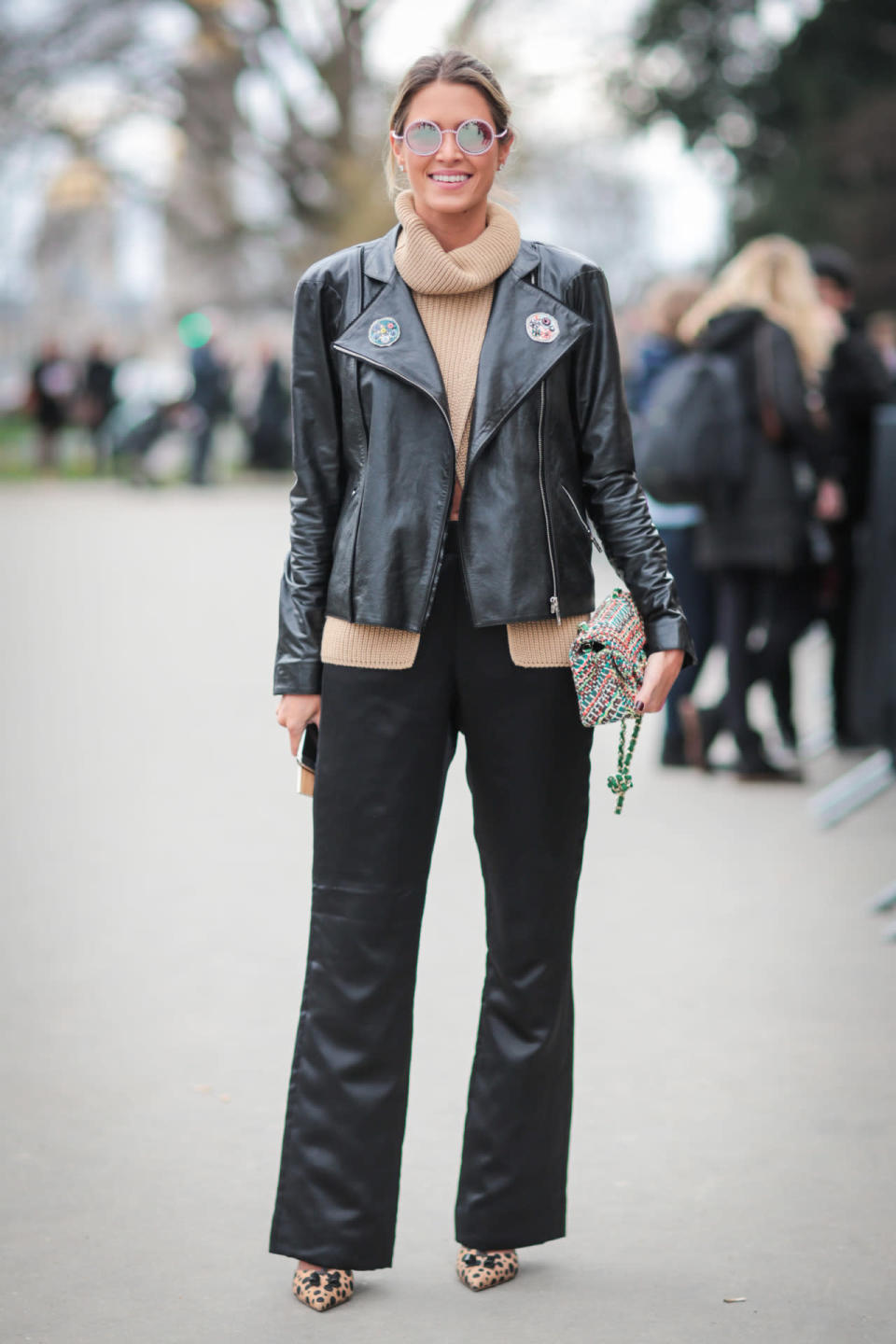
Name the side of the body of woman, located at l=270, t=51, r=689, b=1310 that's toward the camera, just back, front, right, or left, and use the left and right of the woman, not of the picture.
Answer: front

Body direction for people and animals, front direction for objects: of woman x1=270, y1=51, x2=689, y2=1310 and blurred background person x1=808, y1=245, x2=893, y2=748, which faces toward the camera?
the woman

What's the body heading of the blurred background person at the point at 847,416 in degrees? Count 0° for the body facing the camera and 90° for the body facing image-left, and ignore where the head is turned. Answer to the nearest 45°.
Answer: approximately 90°

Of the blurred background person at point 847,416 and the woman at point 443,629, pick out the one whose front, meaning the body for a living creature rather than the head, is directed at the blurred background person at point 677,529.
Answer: the blurred background person at point 847,416

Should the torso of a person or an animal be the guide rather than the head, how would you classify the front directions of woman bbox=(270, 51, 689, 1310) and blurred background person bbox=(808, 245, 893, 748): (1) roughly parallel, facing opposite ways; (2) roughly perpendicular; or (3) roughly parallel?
roughly perpendicular

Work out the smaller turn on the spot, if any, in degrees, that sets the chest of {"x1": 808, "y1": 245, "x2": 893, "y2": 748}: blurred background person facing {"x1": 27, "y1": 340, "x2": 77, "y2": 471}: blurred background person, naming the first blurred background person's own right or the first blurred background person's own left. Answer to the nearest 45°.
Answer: approximately 45° to the first blurred background person's own right

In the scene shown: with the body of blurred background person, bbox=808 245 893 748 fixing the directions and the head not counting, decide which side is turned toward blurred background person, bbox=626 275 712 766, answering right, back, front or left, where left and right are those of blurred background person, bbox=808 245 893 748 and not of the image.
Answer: front

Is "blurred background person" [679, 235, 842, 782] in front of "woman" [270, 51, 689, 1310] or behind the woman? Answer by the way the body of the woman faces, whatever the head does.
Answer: behind

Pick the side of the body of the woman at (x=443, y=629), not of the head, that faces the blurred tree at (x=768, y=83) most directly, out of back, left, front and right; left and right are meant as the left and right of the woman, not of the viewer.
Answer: back

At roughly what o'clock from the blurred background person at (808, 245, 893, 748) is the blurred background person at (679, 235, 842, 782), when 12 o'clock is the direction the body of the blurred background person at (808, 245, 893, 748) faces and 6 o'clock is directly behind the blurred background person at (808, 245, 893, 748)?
the blurred background person at (679, 235, 842, 782) is roughly at 10 o'clock from the blurred background person at (808, 245, 893, 748).

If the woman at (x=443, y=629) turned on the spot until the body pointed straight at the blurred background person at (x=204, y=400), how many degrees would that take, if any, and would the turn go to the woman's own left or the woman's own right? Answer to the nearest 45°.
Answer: approximately 180°

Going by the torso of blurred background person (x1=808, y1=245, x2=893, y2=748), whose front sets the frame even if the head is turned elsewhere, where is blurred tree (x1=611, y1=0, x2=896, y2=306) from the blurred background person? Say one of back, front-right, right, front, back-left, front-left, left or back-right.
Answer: right

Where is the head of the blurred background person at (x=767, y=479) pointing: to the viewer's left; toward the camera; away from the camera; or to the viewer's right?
away from the camera

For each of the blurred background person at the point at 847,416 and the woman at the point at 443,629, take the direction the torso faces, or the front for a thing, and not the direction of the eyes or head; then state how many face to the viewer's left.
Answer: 1
